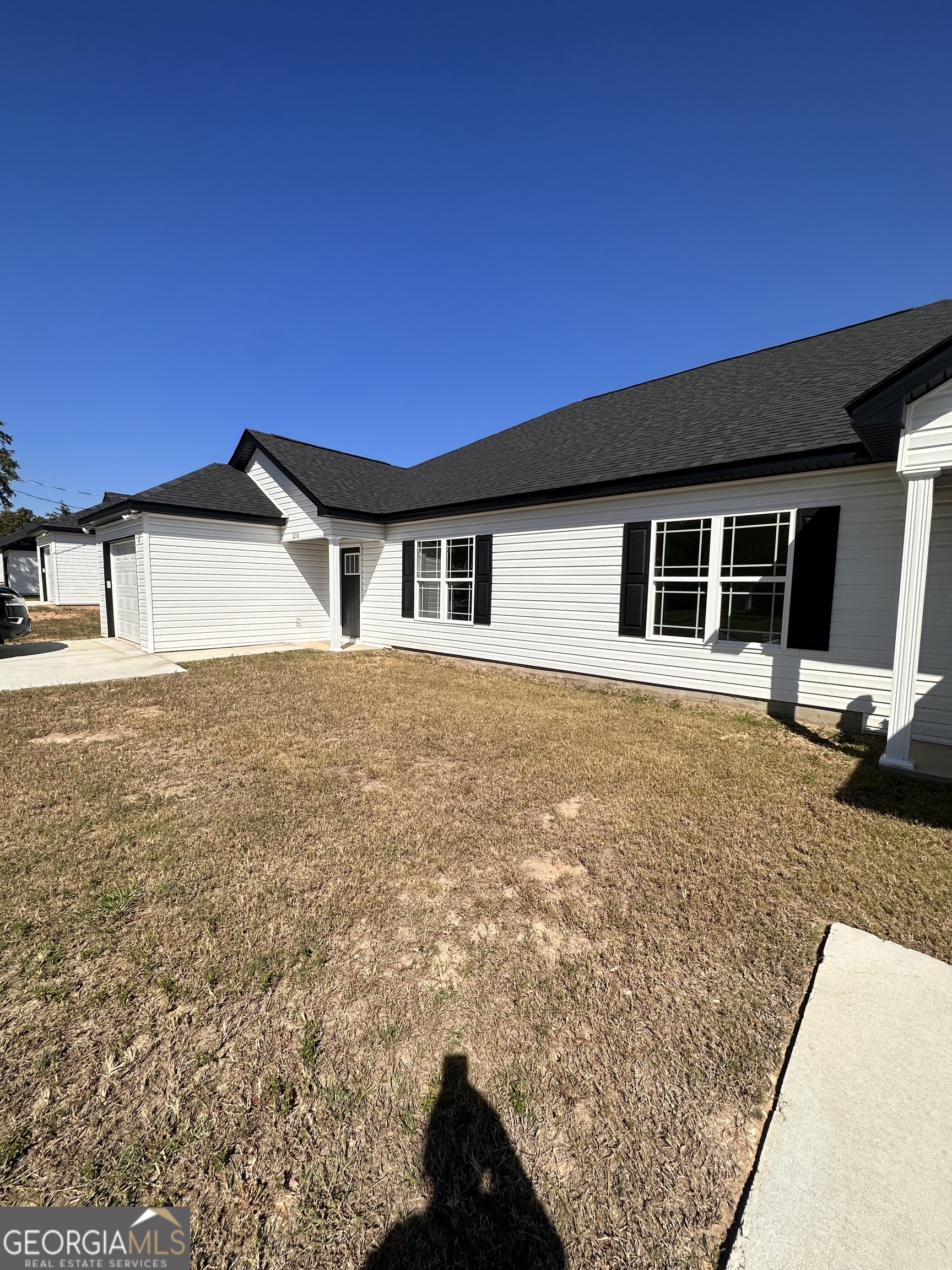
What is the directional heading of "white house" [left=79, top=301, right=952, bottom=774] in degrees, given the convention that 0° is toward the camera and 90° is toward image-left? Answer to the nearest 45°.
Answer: approximately 45°

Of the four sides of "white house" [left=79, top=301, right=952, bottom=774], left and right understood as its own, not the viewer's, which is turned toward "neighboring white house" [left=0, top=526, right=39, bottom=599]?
right

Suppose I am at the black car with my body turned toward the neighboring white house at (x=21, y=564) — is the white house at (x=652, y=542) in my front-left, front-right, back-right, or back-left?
back-right

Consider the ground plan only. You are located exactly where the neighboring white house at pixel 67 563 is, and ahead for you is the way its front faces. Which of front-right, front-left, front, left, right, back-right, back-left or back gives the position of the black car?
front-left
